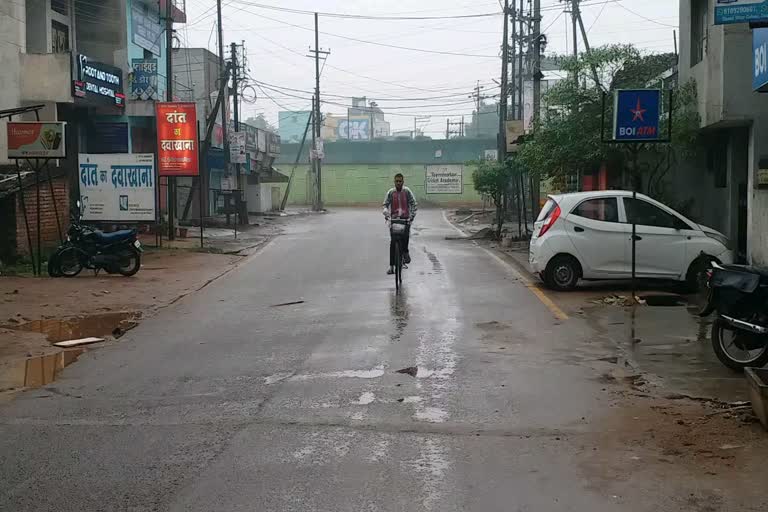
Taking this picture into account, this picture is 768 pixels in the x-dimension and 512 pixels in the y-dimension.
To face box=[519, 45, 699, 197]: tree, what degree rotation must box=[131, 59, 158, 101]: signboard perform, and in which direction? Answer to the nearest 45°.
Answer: approximately 45° to its left

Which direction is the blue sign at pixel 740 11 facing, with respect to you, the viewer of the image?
facing the viewer

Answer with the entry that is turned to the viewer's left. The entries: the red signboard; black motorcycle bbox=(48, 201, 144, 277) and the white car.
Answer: the black motorcycle

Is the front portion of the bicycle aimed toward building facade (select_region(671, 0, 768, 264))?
no

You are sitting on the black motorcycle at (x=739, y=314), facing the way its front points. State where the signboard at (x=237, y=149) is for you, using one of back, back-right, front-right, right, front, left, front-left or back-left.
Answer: back-left

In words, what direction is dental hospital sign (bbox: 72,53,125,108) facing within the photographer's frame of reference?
facing the viewer and to the right of the viewer

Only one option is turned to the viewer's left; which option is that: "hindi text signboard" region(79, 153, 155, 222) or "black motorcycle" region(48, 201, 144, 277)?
the black motorcycle

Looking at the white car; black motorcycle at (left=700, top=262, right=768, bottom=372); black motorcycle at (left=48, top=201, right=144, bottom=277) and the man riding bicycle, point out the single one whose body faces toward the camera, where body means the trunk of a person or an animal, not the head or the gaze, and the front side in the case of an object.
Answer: the man riding bicycle

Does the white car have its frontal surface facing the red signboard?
no

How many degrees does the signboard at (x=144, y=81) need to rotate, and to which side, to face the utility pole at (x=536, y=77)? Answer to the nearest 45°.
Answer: approximately 45° to its left

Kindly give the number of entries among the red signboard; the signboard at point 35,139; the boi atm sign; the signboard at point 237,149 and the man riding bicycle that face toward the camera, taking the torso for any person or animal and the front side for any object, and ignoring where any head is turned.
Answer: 5

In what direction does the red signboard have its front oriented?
toward the camera

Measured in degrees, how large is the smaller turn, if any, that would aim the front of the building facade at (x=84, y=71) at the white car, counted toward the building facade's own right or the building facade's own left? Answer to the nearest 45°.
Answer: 0° — it already faces it

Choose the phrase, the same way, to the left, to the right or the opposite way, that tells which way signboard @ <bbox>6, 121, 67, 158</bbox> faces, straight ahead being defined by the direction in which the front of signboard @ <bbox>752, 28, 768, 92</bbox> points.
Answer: to the left

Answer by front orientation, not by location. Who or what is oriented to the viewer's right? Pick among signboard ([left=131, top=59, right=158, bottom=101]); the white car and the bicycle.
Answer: the white car

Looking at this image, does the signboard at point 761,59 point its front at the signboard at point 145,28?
no

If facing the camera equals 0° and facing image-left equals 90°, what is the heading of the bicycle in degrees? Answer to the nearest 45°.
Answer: approximately 0°

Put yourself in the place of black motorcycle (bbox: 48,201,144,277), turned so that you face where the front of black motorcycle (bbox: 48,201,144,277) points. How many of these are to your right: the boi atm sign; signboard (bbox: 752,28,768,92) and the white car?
0

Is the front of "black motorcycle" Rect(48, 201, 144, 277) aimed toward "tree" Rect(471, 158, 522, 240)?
no

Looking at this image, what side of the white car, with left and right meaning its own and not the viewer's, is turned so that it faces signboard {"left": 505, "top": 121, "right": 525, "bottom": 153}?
left

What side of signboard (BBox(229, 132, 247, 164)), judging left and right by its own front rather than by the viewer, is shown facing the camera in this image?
front
